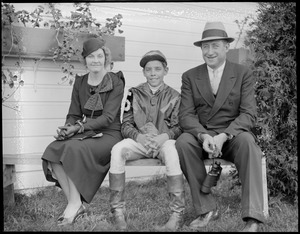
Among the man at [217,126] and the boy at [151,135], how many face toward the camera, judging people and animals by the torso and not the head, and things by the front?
2

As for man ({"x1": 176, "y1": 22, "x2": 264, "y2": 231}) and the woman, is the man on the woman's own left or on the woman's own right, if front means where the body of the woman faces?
on the woman's own left

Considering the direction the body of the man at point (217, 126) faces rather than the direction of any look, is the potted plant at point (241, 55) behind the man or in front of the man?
behind

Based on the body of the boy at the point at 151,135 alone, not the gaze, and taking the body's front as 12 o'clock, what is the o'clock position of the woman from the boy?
The woman is roughly at 3 o'clock from the boy.

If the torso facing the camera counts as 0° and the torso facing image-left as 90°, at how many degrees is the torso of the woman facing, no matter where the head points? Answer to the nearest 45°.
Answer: approximately 45°

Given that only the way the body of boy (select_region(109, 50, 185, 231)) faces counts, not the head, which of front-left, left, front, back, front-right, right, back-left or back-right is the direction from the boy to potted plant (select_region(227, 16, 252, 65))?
back-left

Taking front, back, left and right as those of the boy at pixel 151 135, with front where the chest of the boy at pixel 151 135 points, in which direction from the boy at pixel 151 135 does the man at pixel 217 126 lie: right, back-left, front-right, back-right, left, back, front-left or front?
left

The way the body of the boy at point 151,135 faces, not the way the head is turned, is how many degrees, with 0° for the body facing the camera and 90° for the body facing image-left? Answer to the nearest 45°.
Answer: approximately 0°
